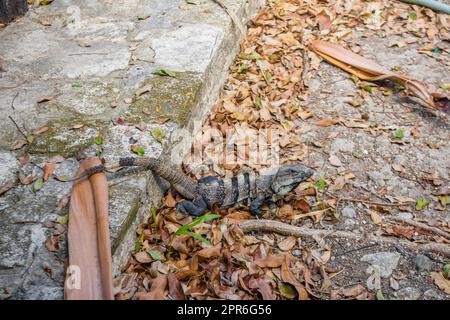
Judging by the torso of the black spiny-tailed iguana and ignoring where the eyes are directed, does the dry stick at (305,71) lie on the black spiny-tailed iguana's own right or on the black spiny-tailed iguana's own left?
on the black spiny-tailed iguana's own left

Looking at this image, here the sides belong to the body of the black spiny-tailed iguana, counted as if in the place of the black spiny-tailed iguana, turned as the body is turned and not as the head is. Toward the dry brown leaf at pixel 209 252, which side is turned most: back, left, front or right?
right

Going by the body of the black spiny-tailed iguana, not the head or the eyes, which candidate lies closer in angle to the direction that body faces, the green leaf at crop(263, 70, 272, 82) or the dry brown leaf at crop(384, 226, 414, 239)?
the dry brown leaf

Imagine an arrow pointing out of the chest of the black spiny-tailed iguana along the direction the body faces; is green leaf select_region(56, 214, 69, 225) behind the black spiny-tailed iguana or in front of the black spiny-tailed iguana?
behind

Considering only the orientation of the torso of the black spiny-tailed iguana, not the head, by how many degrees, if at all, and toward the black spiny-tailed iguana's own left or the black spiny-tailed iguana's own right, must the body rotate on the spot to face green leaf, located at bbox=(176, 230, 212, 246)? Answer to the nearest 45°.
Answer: approximately 135° to the black spiny-tailed iguana's own right

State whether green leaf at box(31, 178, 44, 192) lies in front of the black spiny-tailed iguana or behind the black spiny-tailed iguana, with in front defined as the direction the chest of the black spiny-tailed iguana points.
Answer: behind

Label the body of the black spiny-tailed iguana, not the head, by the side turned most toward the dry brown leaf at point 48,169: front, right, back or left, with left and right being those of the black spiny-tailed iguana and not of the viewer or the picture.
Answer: back

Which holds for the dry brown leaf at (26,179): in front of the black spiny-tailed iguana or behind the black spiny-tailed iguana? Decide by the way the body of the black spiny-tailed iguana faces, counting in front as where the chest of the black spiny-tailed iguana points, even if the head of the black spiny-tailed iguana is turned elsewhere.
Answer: behind

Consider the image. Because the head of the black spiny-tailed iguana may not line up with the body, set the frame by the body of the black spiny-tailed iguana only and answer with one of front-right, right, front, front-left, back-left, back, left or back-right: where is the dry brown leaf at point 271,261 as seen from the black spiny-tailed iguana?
right

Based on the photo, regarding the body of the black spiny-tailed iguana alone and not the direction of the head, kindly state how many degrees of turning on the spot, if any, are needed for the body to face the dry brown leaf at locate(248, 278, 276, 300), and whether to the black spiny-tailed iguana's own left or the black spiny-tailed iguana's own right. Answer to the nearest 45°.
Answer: approximately 90° to the black spiny-tailed iguana's own right

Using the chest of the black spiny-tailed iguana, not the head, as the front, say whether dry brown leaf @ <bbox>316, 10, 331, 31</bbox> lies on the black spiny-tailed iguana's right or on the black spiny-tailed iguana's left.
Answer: on the black spiny-tailed iguana's left

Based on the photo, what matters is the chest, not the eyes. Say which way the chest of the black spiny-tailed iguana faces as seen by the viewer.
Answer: to the viewer's right

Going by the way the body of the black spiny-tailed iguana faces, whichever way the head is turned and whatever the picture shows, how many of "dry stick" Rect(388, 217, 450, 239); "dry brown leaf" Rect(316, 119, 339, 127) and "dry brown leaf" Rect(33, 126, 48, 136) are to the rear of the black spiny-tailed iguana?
1
